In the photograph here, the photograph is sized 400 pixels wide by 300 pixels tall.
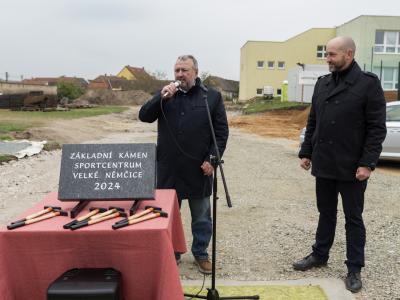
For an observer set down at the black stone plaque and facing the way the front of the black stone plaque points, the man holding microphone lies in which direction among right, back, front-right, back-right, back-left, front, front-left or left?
back-left

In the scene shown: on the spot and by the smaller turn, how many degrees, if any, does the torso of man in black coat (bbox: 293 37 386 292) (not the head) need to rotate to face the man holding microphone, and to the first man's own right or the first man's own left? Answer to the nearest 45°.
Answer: approximately 45° to the first man's own right

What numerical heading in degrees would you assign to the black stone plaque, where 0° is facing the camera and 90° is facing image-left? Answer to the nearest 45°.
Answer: approximately 0°

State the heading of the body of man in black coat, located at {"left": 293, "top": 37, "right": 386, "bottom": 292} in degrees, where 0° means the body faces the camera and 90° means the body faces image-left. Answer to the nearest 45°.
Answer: approximately 45°
